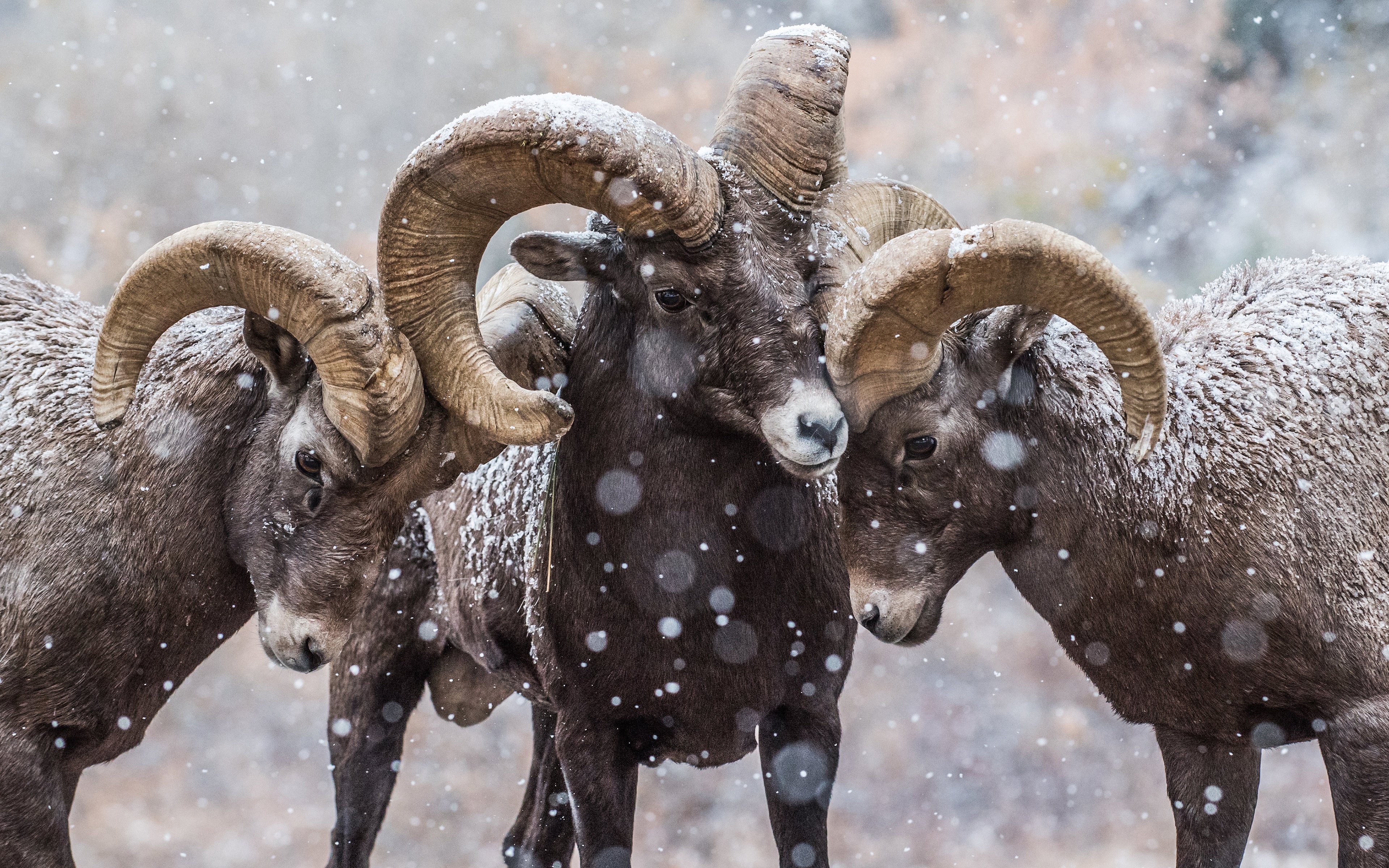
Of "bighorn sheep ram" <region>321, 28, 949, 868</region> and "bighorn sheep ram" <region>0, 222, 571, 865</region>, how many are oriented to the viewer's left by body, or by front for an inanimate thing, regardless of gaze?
0

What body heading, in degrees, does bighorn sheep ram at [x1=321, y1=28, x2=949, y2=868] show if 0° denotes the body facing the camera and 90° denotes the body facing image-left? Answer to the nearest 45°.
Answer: approximately 315°

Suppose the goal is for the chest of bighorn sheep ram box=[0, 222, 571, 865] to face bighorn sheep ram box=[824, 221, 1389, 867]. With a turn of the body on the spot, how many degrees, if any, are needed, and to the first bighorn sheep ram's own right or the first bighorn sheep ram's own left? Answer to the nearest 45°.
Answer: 0° — it already faces it

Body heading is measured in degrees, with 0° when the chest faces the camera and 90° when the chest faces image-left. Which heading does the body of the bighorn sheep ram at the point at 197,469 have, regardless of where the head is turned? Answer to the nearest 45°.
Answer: approximately 270°

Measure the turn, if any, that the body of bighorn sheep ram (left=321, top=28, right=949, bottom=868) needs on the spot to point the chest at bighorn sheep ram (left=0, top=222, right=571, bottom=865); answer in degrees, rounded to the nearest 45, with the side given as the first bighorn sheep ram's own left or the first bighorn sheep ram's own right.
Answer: approximately 135° to the first bighorn sheep ram's own right

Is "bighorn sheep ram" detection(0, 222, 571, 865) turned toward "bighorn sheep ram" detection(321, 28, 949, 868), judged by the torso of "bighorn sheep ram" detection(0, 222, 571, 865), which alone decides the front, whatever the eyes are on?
yes
